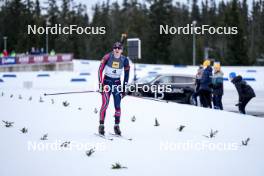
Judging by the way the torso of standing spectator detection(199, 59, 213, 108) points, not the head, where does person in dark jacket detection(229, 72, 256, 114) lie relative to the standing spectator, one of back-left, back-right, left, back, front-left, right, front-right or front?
back

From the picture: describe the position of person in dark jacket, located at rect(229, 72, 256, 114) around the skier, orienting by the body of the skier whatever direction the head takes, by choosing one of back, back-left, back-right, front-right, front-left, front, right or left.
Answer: back-left

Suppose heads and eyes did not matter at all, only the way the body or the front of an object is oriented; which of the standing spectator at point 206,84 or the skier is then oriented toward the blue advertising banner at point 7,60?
the standing spectator

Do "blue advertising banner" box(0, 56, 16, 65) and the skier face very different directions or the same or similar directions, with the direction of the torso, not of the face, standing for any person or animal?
same or similar directions

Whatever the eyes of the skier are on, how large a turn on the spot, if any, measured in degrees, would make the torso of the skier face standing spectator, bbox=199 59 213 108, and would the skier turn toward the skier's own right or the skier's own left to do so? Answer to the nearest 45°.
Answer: approximately 135° to the skier's own left

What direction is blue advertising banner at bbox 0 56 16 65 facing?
toward the camera

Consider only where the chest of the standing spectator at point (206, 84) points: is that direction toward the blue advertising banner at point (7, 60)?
yes

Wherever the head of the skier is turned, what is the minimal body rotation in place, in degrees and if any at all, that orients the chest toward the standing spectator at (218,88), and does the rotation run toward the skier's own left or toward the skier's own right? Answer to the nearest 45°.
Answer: approximately 135° to the skier's own left

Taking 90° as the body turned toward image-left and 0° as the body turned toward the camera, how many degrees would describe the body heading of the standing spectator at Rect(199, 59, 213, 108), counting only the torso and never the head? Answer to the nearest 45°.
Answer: approximately 135°

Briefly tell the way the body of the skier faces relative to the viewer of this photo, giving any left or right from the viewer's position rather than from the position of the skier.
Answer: facing the viewer

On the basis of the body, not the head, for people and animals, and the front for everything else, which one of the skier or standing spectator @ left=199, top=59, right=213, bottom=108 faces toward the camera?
the skier

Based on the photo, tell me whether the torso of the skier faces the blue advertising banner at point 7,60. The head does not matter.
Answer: no

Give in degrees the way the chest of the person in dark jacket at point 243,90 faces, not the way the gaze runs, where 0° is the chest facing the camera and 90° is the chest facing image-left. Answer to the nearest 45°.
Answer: approximately 90°

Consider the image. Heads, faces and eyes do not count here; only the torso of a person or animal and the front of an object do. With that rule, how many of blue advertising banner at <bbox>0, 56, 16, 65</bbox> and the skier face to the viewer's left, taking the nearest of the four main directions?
0
